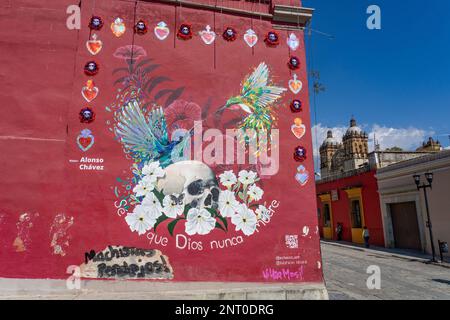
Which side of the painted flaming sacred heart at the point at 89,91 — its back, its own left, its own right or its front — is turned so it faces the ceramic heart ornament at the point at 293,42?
left

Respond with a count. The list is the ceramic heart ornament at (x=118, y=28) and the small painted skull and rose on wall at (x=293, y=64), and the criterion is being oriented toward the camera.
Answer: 2

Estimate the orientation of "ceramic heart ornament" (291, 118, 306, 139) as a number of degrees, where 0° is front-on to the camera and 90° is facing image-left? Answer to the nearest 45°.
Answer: approximately 0°

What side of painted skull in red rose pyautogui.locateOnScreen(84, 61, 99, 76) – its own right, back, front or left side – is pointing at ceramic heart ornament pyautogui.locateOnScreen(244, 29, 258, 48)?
left

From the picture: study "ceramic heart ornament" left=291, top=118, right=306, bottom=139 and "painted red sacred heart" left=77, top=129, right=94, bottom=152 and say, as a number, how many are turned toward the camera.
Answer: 2

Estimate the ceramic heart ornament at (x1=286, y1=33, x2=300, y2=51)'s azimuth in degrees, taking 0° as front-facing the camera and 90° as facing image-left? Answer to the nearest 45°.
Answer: approximately 0°

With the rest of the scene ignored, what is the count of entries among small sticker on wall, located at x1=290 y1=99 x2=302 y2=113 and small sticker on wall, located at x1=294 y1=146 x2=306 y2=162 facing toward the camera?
2

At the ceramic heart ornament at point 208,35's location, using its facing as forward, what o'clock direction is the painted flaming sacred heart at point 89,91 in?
the painted flaming sacred heart at point 89,91 is roughly at 3 o'clock from the ceramic heart ornament at point 208,35.

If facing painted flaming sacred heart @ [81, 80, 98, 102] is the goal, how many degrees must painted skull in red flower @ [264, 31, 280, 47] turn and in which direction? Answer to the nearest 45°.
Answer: approximately 90° to its right
